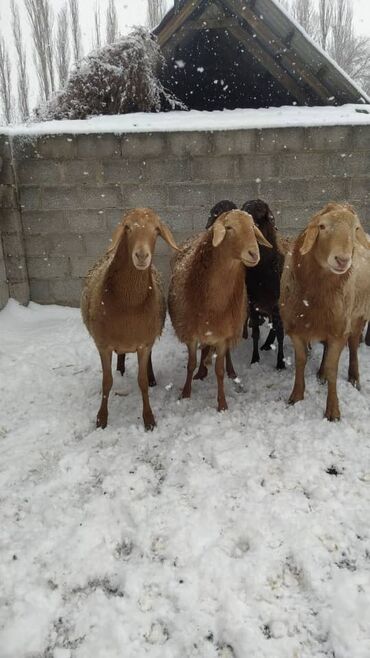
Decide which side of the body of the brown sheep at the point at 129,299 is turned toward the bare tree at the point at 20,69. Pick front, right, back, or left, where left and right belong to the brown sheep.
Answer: back

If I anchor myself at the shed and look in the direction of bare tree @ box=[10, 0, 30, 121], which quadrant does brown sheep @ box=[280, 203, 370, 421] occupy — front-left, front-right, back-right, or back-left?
back-left

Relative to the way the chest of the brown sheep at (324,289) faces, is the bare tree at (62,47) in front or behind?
behind

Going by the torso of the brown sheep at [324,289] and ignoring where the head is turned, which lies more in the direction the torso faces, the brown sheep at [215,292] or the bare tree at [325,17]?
the brown sheep

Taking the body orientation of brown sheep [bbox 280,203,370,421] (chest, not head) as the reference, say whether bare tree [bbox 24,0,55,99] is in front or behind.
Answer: behind

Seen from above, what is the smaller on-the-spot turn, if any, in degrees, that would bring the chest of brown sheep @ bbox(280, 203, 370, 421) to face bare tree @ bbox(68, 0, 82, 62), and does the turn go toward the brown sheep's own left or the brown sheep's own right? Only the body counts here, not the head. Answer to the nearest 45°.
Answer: approximately 135° to the brown sheep's own right

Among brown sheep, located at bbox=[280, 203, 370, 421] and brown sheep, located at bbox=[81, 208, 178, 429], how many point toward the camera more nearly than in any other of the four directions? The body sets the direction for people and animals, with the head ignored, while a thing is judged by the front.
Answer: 2

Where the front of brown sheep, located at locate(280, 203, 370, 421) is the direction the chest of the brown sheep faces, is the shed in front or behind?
behind

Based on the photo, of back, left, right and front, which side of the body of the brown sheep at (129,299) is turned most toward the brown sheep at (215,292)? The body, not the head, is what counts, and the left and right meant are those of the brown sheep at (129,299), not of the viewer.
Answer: left

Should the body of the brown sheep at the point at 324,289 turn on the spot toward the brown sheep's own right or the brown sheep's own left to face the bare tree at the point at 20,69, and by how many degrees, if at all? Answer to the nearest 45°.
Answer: approximately 135° to the brown sheep's own right

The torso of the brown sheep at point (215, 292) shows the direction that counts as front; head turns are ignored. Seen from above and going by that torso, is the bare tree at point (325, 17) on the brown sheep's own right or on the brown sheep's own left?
on the brown sheep's own left

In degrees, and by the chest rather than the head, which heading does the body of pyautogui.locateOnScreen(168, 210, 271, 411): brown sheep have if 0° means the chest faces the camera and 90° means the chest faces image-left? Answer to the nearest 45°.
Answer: approximately 315°

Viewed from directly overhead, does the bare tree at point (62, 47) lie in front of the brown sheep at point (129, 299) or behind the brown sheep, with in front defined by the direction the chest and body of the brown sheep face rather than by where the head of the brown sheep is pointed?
behind
